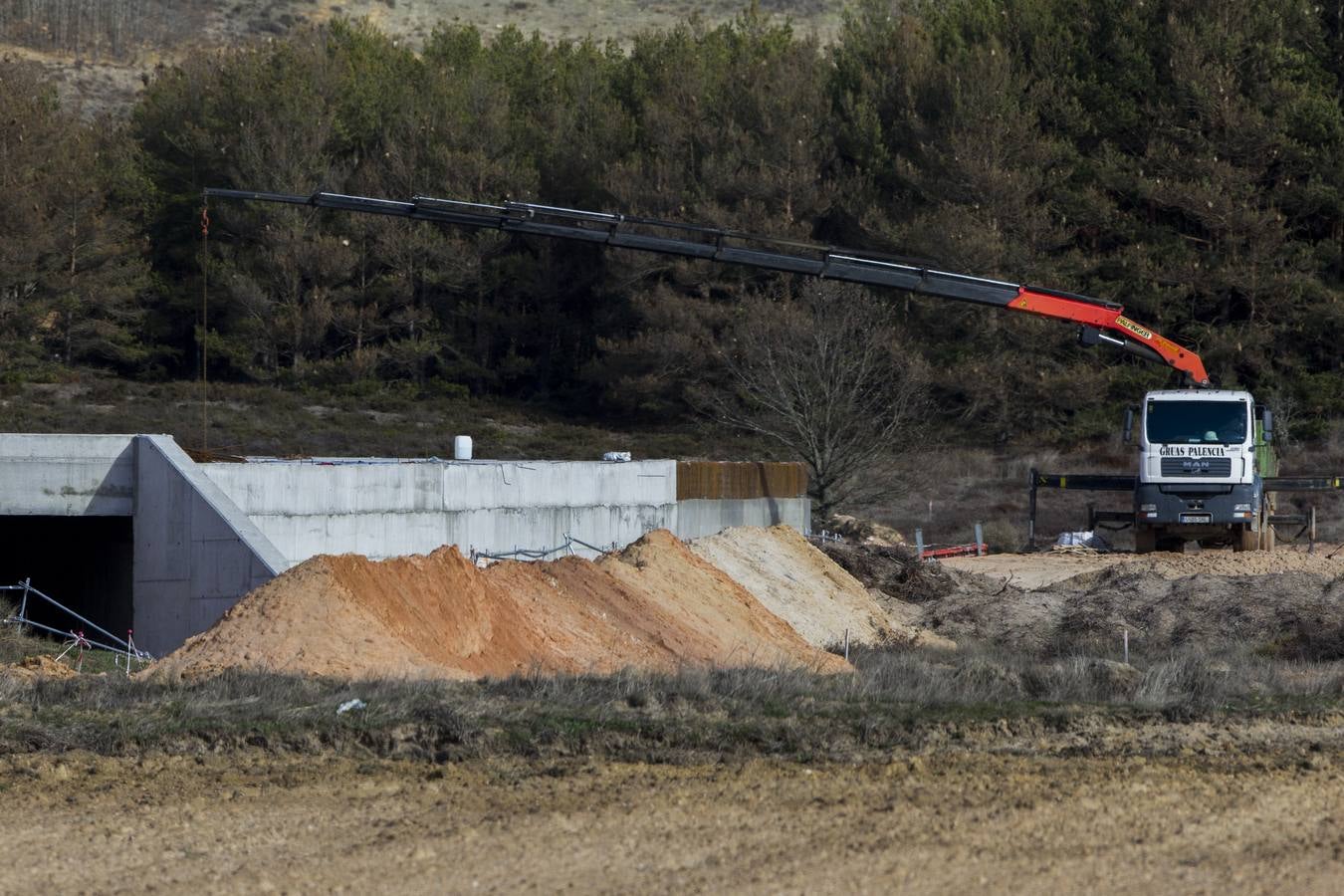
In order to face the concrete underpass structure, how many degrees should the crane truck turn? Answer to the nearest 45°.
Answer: approximately 45° to its right

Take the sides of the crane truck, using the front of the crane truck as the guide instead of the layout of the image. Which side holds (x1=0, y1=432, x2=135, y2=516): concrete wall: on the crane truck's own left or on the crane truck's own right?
on the crane truck's own right

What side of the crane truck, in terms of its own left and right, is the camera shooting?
front

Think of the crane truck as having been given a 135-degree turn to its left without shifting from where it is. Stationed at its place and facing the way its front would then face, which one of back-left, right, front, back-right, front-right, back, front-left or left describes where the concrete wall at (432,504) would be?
back

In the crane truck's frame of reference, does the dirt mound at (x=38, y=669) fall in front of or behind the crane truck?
in front

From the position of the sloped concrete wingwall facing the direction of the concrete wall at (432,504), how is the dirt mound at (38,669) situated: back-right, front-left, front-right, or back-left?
back-right
